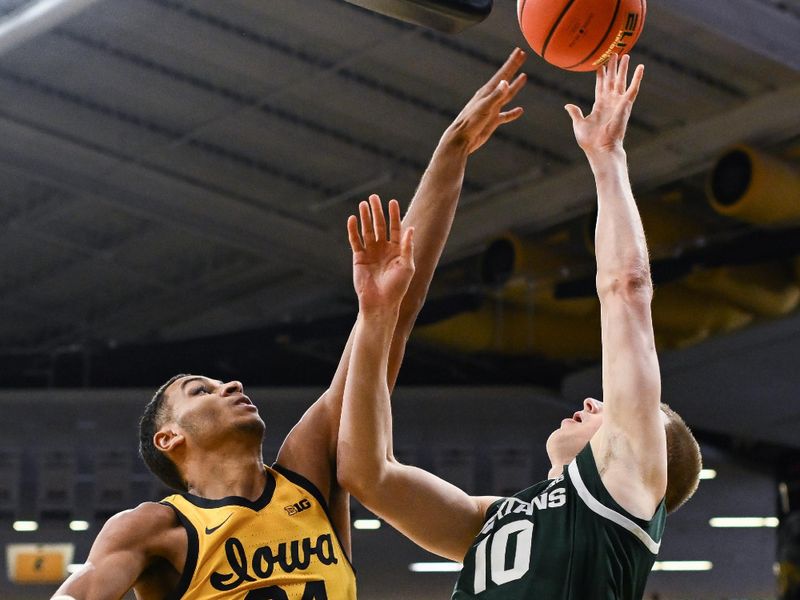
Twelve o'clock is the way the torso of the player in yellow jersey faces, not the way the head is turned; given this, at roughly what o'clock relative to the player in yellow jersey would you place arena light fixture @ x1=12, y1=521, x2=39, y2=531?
The arena light fixture is roughly at 7 o'clock from the player in yellow jersey.

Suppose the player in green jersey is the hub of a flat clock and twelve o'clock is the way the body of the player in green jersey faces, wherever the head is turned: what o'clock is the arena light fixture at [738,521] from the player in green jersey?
The arena light fixture is roughly at 5 o'clock from the player in green jersey.

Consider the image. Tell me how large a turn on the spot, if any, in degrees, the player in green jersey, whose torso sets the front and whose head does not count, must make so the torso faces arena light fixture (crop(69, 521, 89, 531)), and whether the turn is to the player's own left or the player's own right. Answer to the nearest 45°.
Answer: approximately 90° to the player's own right

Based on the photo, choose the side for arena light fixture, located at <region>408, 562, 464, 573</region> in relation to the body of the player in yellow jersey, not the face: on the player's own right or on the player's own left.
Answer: on the player's own left

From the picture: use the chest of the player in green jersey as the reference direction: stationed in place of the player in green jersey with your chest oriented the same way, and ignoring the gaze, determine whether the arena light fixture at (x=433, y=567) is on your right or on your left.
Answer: on your right

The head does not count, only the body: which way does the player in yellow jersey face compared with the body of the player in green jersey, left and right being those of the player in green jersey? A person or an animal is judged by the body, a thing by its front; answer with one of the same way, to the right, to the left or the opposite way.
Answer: to the left

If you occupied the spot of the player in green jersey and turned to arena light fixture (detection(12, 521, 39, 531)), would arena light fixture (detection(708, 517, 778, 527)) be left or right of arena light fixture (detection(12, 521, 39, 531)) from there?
right

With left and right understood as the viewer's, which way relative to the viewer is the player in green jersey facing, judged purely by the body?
facing the viewer and to the left of the viewer

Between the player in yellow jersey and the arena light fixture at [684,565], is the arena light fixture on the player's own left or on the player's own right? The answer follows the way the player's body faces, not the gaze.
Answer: on the player's own left
